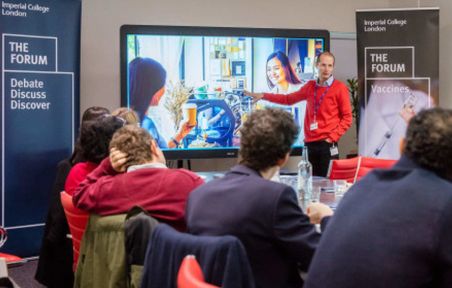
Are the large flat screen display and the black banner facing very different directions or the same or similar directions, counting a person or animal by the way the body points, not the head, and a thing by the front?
same or similar directions

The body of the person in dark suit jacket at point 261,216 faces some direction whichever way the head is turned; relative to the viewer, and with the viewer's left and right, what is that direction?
facing away from the viewer and to the right of the viewer

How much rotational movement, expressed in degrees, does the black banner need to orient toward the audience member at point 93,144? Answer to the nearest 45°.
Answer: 0° — it already faces them

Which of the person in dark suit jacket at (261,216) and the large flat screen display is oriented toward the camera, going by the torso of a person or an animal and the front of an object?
the large flat screen display

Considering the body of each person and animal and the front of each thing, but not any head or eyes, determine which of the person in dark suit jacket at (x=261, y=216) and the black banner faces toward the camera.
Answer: the black banner

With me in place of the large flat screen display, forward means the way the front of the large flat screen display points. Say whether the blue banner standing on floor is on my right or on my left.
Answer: on my right

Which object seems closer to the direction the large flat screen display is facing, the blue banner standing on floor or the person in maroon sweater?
the person in maroon sweater

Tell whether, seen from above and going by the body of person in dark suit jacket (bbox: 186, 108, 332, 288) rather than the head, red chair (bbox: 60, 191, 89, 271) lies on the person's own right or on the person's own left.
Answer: on the person's own left

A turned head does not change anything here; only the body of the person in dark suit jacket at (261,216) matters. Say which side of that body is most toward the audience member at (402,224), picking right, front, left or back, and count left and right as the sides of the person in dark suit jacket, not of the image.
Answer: right

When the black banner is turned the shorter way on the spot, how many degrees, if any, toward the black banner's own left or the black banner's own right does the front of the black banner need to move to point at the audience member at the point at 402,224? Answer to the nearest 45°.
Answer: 0° — it already faces them

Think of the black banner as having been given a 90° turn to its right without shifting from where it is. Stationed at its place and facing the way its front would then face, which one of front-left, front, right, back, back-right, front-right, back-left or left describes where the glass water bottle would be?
left

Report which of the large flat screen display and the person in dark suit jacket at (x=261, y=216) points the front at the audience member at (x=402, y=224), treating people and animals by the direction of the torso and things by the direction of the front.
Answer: the large flat screen display

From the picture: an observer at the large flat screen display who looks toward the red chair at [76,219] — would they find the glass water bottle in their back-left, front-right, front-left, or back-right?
front-left

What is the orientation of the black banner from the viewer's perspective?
toward the camera

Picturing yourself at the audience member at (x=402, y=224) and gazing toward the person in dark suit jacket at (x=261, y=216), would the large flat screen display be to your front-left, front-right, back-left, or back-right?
front-right

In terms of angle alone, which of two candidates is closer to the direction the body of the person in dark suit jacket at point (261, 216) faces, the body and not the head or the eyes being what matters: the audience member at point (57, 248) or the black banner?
the black banner

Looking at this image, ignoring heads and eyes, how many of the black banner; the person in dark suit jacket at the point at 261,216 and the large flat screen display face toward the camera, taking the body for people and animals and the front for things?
2

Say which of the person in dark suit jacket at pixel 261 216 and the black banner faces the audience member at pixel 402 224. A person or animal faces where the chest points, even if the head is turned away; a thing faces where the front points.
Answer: the black banner
